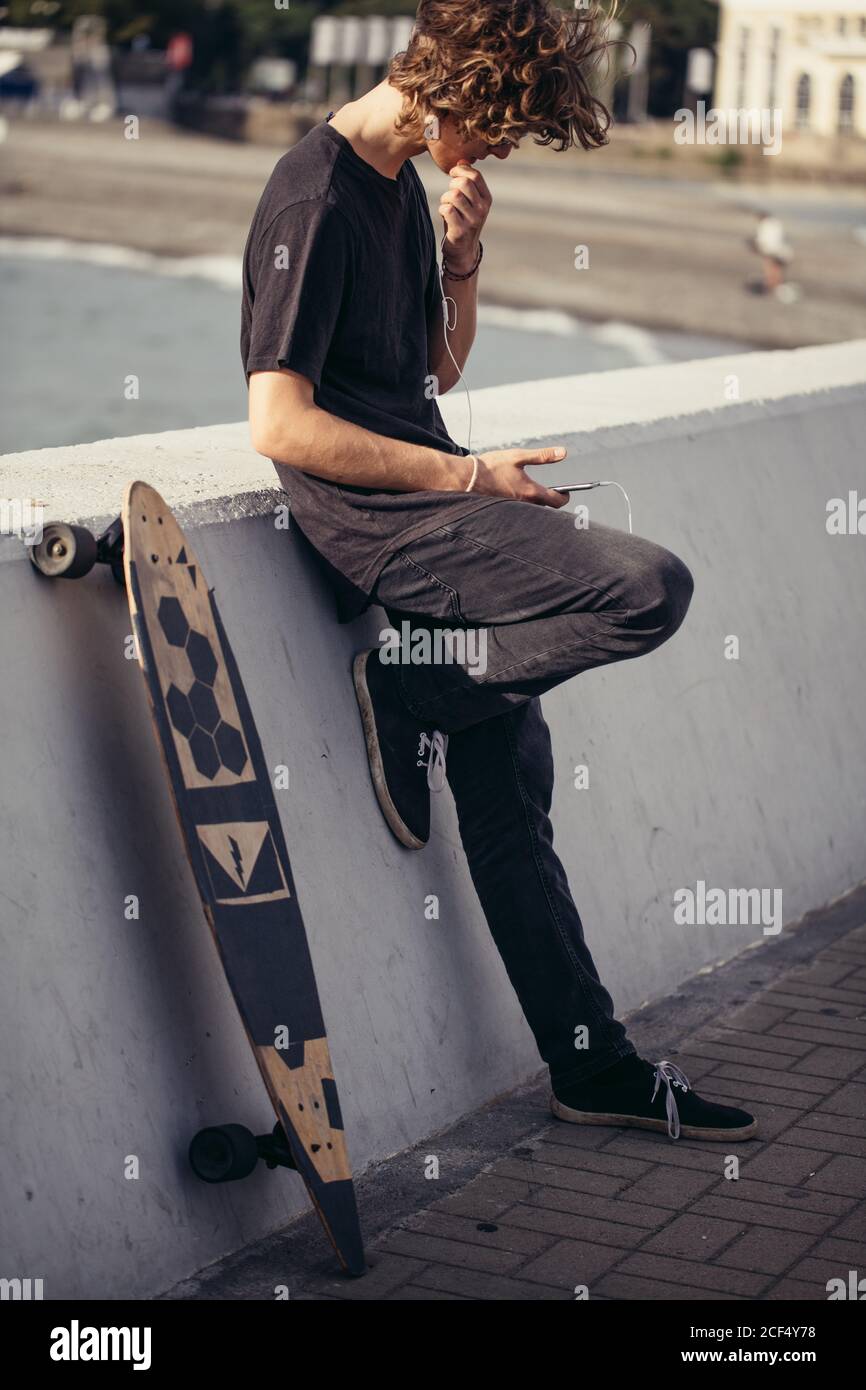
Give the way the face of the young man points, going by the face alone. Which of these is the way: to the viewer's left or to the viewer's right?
to the viewer's right

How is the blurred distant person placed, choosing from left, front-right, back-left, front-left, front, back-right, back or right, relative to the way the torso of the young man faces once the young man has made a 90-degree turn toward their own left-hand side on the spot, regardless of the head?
front

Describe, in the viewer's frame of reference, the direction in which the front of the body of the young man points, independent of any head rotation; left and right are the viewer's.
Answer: facing to the right of the viewer
